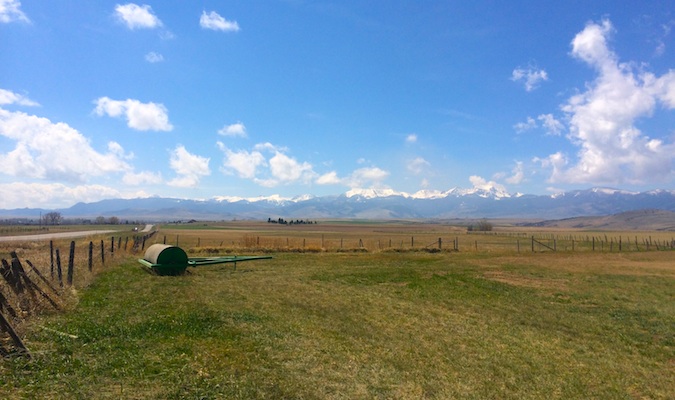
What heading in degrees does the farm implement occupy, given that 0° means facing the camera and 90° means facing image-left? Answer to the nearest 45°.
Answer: approximately 270°
